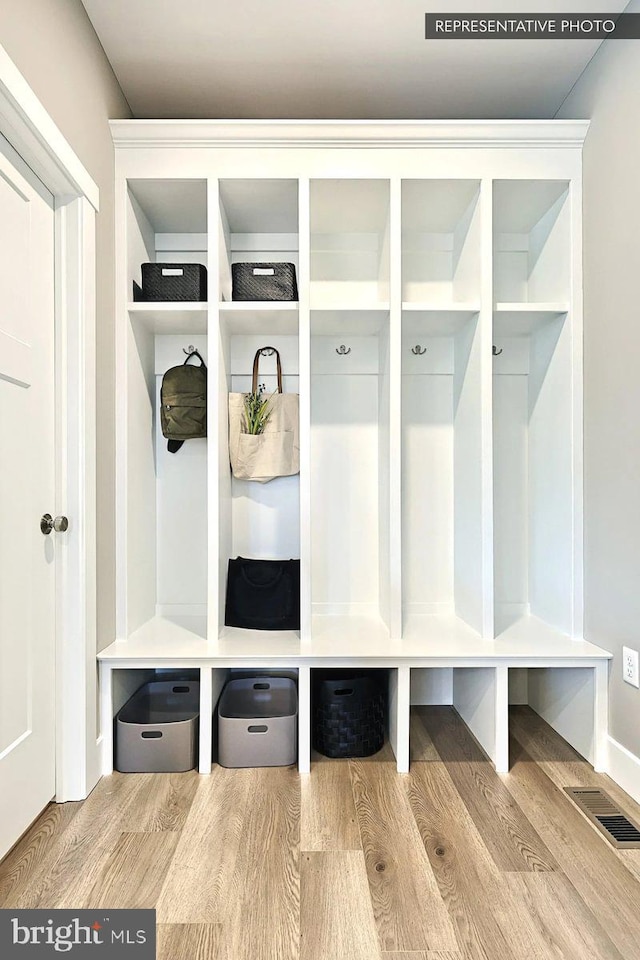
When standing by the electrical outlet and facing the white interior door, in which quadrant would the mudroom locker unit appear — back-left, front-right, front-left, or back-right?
front-right

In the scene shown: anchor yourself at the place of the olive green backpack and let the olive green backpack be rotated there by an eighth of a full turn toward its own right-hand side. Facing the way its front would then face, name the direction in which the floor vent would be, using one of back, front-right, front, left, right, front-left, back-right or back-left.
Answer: left

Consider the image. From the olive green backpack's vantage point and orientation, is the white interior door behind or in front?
in front

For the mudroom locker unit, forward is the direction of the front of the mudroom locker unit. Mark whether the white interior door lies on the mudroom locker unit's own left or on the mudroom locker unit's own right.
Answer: on the mudroom locker unit's own right

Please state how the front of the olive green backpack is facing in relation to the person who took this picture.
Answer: facing the viewer

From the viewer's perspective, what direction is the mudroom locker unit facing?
toward the camera

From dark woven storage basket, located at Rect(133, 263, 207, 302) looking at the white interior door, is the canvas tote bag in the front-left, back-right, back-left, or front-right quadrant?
back-left
